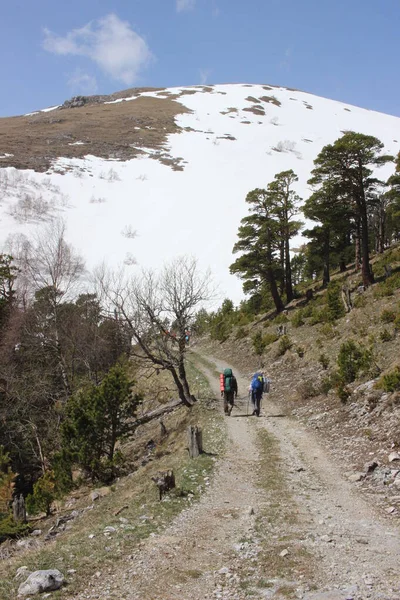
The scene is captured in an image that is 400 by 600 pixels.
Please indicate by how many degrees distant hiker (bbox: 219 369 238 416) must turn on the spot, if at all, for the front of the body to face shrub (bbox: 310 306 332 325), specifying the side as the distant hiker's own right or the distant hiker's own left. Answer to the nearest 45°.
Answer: approximately 45° to the distant hiker's own right

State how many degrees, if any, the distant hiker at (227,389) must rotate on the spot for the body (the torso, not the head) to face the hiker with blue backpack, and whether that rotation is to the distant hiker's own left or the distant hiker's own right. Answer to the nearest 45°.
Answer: approximately 135° to the distant hiker's own right

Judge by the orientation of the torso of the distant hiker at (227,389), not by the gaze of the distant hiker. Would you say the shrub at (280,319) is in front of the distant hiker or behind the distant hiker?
in front

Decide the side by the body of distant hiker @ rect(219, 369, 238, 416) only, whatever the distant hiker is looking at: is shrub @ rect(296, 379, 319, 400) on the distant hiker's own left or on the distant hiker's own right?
on the distant hiker's own right

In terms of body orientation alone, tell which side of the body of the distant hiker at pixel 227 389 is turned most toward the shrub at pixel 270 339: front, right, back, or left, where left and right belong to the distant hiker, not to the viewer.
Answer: front

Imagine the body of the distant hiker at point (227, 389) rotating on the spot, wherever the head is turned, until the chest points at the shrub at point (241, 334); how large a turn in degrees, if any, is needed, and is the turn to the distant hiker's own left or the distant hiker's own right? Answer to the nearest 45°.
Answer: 0° — they already face it

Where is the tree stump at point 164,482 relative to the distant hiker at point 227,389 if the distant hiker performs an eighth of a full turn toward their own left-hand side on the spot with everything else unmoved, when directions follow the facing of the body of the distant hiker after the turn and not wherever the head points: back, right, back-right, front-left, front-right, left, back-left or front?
back-left

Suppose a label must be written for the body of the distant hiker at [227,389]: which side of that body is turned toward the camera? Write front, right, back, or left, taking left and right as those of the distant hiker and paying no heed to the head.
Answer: back
